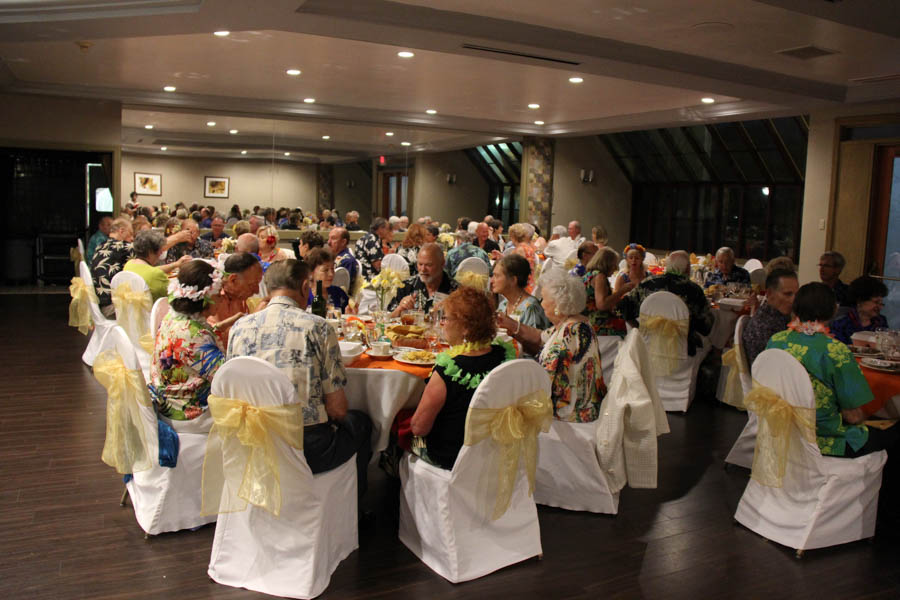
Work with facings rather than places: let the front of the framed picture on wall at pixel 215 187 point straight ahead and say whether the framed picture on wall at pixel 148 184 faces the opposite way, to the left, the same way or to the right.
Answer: the same way

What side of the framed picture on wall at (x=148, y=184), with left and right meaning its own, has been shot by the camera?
front

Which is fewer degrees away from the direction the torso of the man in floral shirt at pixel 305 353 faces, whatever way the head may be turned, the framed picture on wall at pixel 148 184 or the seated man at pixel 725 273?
the seated man

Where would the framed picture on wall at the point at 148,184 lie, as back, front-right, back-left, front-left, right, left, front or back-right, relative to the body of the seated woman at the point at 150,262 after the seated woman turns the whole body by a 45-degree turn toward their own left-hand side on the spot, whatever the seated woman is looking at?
front

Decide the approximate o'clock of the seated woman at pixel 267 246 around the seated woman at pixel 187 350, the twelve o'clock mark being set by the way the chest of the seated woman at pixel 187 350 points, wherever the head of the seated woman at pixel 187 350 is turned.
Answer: the seated woman at pixel 267 246 is roughly at 11 o'clock from the seated woman at pixel 187 350.

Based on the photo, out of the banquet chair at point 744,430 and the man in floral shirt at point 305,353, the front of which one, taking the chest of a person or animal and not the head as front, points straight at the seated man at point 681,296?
the man in floral shirt

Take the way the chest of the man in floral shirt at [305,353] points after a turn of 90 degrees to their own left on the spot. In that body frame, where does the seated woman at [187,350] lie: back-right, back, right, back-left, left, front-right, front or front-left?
front

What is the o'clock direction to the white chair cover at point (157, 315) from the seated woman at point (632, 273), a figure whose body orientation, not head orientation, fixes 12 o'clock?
The white chair cover is roughly at 1 o'clock from the seated woman.

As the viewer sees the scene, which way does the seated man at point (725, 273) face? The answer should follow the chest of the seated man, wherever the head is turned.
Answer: toward the camera

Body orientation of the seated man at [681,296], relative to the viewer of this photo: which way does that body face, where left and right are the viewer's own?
facing away from the viewer

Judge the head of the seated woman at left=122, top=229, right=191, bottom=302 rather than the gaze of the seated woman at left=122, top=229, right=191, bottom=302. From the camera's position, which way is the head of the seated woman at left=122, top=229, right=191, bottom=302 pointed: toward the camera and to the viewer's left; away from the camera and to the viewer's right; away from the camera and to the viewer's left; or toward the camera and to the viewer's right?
away from the camera and to the viewer's right

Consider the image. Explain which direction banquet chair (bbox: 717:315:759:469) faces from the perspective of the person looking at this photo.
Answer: facing to the right of the viewer

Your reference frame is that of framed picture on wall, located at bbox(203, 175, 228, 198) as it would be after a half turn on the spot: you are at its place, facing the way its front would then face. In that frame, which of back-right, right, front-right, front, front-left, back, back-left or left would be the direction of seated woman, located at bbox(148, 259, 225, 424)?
back
